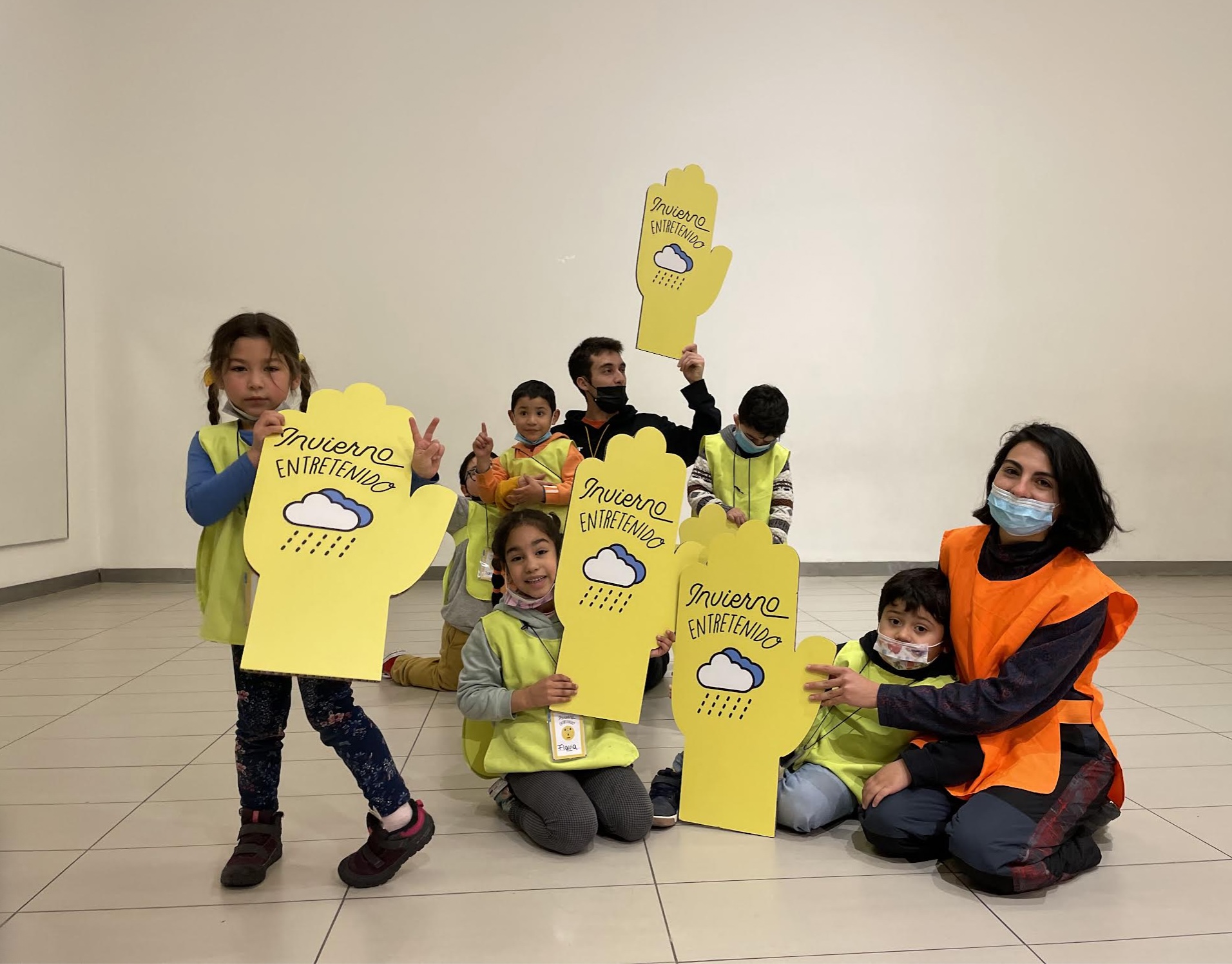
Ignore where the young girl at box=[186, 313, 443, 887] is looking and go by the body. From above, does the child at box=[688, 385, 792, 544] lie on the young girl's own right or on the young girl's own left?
on the young girl's own left

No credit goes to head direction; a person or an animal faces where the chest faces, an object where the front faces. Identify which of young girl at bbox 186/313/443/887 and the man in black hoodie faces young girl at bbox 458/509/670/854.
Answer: the man in black hoodie

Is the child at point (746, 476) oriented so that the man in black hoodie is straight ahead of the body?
no

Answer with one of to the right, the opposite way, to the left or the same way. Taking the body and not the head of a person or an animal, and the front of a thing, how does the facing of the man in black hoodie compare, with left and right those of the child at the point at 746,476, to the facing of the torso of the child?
the same way

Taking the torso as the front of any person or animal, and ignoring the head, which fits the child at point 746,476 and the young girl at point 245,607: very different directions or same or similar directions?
same or similar directions

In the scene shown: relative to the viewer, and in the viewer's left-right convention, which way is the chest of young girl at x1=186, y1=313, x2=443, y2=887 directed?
facing the viewer

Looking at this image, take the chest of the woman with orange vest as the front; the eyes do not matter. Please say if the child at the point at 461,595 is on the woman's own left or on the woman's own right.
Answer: on the woman's own right

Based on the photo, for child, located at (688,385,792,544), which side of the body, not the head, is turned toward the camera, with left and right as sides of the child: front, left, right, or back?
front

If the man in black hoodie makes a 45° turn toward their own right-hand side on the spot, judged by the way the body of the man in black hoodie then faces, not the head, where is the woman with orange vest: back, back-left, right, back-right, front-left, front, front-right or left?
left

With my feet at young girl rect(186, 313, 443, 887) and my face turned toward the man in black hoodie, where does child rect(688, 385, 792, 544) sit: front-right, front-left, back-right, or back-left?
front-right

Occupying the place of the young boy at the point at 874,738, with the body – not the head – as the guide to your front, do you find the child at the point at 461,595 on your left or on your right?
on your right

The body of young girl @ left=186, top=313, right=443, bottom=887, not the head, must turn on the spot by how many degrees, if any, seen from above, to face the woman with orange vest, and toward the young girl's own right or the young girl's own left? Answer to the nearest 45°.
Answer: approximately 90° to the young girl's own left

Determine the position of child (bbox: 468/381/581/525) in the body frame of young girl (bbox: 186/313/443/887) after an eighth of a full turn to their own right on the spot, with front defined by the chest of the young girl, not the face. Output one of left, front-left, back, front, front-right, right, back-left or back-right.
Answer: back

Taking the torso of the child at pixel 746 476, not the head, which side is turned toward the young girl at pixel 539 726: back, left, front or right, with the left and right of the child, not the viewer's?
front

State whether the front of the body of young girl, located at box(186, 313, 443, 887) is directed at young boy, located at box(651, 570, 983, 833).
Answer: no

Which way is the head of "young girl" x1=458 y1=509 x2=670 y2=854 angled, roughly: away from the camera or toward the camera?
toward the camera

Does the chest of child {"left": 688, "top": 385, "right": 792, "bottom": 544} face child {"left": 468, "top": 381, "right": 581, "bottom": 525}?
no
